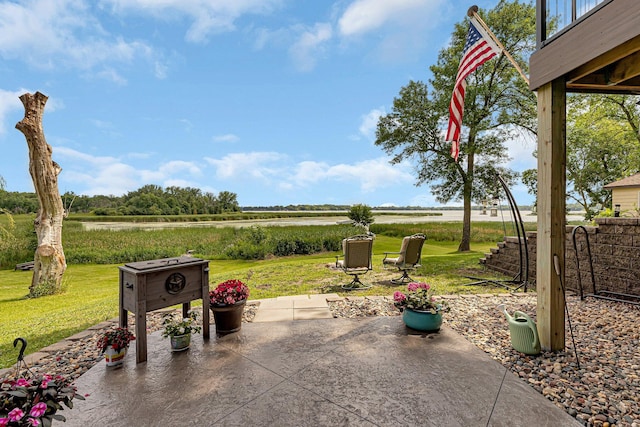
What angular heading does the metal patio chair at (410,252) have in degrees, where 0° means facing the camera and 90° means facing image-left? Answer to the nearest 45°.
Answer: approximately 135°

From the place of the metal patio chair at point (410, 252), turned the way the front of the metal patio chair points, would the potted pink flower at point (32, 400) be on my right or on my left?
on my left

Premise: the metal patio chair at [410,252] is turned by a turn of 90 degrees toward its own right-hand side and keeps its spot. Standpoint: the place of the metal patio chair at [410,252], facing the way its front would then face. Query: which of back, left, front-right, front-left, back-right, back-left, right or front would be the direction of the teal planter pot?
back-right

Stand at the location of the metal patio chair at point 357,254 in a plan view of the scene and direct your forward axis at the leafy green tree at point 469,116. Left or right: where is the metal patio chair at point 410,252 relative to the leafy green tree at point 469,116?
right

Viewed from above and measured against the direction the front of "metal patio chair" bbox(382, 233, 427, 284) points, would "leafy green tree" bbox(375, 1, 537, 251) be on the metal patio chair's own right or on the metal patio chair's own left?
on the metal patio chair's own right

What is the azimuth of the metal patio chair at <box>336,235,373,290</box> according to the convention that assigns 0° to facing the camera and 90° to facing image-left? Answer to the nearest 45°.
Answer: approximately 135°

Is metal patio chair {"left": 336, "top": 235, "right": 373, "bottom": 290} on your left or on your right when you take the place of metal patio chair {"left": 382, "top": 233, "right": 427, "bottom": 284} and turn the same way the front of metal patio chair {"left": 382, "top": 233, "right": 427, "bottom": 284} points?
on your left

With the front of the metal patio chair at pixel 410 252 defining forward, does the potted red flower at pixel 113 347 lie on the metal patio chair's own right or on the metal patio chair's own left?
on the metal patio chair's own left

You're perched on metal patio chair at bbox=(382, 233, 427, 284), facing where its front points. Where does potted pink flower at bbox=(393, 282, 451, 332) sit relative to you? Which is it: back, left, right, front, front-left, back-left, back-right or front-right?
back-left

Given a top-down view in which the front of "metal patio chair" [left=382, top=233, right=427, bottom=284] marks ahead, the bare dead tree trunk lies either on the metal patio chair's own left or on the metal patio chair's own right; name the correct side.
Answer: on the metal patio chair's own left

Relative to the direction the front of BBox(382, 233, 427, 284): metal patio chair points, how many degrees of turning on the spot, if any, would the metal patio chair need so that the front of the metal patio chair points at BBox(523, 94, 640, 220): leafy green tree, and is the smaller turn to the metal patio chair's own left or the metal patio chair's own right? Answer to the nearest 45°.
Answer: approximately 90° to the metal patio chair's own right
